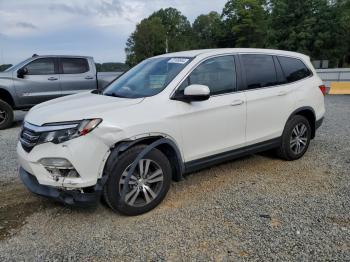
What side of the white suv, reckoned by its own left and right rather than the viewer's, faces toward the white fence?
back

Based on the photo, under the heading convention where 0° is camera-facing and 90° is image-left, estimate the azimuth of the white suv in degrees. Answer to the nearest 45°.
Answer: approximately 45°

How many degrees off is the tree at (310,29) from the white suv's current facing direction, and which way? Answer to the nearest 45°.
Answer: approximately 180°
